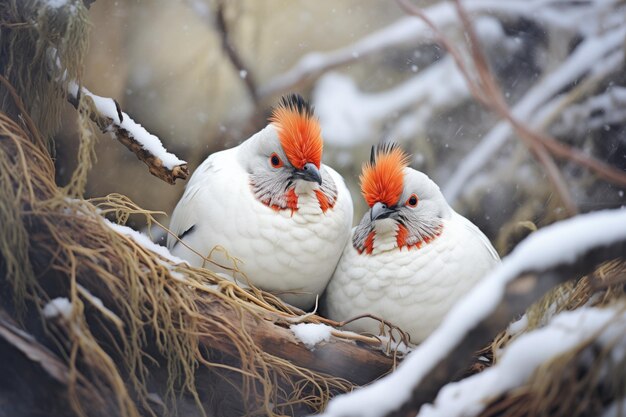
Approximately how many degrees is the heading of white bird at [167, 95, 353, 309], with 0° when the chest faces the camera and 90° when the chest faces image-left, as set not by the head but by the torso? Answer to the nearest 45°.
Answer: approximately 315°

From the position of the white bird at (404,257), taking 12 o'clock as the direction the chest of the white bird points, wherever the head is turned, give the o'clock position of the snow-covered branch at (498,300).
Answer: The snow-covered branch is roughly at 10 o'clock from the white bird.
